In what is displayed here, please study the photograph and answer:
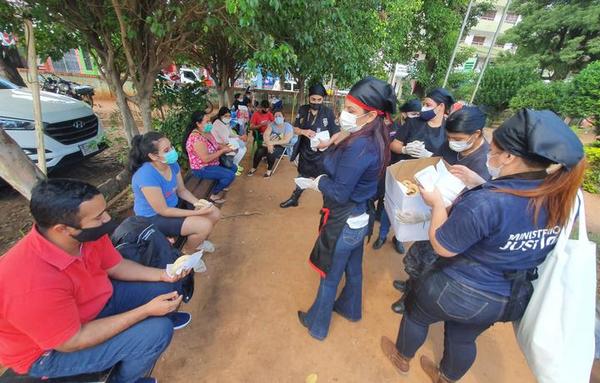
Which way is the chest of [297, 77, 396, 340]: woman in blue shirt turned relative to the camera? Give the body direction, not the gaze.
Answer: to the viewer's left

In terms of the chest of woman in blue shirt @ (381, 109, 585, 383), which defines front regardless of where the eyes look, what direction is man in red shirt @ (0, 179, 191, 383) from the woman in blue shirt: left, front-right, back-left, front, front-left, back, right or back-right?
left

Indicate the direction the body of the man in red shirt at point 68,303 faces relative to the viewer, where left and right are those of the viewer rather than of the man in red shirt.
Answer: facing to the right of the viewer

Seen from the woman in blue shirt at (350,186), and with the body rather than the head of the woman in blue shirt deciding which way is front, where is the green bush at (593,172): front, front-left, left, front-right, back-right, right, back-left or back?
back-right

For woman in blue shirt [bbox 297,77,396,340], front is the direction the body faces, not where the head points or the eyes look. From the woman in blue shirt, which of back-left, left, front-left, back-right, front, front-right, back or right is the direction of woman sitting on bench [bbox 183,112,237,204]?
front-right

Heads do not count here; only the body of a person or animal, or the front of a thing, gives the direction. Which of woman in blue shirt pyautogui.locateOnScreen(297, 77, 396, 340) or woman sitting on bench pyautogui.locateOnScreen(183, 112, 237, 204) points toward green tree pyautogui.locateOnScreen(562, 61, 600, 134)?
the woman sitting on bench

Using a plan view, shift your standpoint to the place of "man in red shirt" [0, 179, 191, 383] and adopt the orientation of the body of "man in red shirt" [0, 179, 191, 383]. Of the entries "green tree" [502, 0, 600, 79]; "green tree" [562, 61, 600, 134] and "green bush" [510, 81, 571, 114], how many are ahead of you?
3

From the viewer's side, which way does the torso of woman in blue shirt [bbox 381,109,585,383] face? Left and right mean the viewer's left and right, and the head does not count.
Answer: facing away from the viewer and to the left of the viewer

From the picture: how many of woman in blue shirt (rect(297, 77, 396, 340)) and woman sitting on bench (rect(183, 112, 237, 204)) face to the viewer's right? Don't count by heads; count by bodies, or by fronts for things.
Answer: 1

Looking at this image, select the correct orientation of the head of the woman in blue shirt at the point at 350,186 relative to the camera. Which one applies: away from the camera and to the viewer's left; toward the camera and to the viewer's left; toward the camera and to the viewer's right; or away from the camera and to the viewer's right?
toward the camera and to the viewer's left

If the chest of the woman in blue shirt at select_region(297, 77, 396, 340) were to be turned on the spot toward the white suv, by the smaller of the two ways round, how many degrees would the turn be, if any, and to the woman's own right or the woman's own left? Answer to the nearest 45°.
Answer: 0° — they already face it

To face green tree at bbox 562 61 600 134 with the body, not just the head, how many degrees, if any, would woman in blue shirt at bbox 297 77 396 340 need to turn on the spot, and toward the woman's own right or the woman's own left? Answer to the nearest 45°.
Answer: approximately 135° to the woman's own right

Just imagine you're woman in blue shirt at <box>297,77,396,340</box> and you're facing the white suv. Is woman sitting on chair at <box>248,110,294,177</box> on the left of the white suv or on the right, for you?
right

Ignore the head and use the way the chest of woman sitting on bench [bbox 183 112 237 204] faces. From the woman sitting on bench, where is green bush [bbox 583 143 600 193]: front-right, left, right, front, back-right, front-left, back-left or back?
front

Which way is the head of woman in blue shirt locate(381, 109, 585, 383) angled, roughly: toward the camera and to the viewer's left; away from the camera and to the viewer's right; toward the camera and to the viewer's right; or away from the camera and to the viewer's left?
away from the camera and to the viewer's left

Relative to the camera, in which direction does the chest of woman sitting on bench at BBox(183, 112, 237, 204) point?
to the viewer's right

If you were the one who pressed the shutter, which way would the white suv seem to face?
facing the viewer and to the right of the viewer

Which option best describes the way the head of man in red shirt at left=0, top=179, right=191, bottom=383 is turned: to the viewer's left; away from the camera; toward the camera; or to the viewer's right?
to the viewer's right

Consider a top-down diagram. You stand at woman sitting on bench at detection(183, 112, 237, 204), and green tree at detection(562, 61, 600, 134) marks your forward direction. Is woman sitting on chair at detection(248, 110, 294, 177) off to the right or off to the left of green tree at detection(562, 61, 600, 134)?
left
